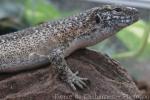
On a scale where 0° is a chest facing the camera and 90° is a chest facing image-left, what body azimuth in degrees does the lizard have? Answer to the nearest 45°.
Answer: approximately 270°
